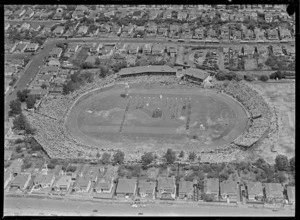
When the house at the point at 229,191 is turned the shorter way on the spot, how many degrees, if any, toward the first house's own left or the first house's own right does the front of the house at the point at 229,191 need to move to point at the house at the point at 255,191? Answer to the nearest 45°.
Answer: approximately 90° to the first house's own left

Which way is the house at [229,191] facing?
toward the camera

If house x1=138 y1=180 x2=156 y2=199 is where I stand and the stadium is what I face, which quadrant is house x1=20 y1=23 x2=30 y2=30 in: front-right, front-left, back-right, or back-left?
front-left

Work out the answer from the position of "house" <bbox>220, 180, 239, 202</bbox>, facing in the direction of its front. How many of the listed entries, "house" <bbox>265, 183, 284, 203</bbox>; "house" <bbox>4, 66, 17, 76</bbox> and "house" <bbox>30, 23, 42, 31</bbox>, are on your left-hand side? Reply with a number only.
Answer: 1

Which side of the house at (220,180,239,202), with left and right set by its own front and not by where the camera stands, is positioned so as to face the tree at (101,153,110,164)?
right

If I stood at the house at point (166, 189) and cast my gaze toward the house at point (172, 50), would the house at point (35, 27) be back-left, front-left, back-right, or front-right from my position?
front-left

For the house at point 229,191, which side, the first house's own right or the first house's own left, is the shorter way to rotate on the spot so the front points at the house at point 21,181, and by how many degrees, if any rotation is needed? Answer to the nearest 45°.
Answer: approximately 90° to the first house's own right
